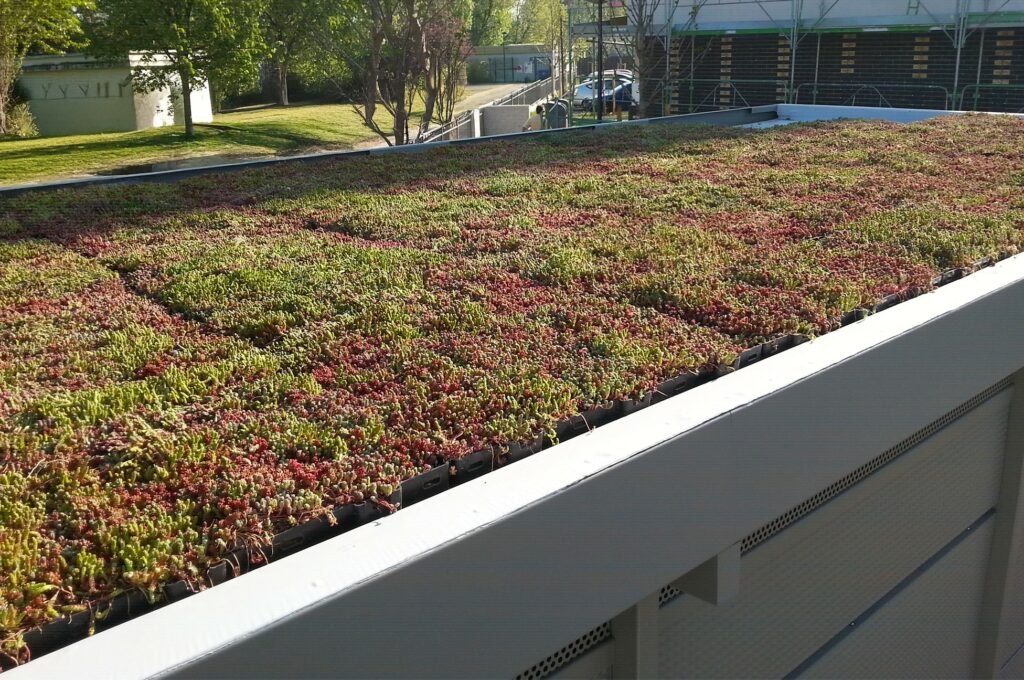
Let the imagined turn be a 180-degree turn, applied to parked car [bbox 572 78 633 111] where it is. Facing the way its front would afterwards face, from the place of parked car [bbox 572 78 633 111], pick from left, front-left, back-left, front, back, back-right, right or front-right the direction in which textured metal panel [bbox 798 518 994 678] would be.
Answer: back-right

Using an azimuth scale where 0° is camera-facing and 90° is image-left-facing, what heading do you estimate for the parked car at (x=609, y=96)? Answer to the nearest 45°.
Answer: approximately 45°

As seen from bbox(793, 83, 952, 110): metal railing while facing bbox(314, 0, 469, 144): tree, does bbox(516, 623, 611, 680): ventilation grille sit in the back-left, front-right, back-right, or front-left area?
front-left

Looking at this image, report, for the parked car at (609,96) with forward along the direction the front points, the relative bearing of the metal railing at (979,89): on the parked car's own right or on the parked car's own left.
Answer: on the parked car's own left

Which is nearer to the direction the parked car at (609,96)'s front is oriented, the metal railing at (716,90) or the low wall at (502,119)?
the low wall

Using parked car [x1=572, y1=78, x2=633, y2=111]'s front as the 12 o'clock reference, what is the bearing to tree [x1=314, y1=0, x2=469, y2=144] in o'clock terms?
The tree is roughly at 11 o'clock from the parked car.

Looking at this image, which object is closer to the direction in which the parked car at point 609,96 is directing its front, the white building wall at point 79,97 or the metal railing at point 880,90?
the white building wall

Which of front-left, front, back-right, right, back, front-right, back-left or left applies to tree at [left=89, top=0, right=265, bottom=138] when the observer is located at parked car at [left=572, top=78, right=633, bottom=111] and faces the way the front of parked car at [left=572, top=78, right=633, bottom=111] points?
front

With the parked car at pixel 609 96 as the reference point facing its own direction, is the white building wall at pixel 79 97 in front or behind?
in front

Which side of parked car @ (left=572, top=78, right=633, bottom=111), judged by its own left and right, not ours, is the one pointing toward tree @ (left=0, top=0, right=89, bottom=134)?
front

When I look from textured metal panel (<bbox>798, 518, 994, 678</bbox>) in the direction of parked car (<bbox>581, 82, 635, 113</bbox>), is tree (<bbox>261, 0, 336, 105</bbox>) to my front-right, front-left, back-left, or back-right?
front-left

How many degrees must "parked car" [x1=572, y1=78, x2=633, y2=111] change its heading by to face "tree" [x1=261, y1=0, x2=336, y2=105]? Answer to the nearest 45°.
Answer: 0° — it already faces it

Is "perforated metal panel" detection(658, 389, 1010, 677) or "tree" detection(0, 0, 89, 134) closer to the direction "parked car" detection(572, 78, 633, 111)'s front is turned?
the tree

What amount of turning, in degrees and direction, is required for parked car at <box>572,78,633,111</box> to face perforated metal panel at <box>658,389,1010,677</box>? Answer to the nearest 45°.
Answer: approximately 45° to its left
